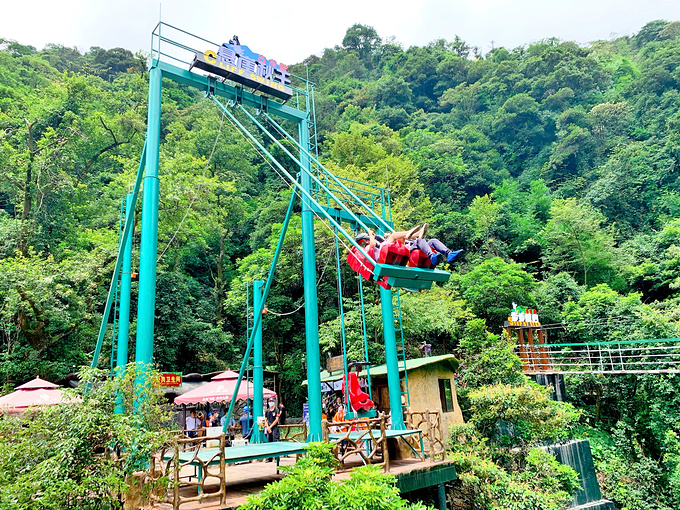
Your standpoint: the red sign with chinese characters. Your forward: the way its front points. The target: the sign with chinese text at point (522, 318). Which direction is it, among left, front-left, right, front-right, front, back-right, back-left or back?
left

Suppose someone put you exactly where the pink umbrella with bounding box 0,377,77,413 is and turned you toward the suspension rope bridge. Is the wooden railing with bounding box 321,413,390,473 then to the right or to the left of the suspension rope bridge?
right

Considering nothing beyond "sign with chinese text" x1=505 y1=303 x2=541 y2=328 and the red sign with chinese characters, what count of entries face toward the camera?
2

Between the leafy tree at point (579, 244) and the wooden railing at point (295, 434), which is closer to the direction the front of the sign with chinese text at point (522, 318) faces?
the wooden railing

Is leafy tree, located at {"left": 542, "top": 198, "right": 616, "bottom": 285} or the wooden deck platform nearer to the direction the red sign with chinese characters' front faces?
the wooden deck platform

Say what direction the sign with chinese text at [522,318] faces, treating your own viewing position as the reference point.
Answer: facing the viewer

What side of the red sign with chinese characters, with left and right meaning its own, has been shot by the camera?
front

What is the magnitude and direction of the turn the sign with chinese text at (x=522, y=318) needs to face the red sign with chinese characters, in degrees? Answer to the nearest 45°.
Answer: approximately 45° to its right

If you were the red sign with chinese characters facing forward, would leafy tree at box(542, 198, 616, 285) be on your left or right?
on your left

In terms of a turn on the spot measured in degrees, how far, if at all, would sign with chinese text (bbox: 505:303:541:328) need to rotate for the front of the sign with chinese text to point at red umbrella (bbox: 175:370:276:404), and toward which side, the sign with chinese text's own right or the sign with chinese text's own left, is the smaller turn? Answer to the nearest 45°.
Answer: approximately 45° to the sign with chinese text's own right

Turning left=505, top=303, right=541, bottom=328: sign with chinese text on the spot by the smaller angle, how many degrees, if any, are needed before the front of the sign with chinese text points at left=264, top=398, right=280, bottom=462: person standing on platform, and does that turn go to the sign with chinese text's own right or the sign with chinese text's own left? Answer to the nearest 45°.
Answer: approximately 45° to the sign with chinese text's own right

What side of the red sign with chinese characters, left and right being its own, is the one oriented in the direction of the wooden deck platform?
front

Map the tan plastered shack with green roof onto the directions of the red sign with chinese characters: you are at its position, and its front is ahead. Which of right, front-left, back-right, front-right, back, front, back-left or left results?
front-left
